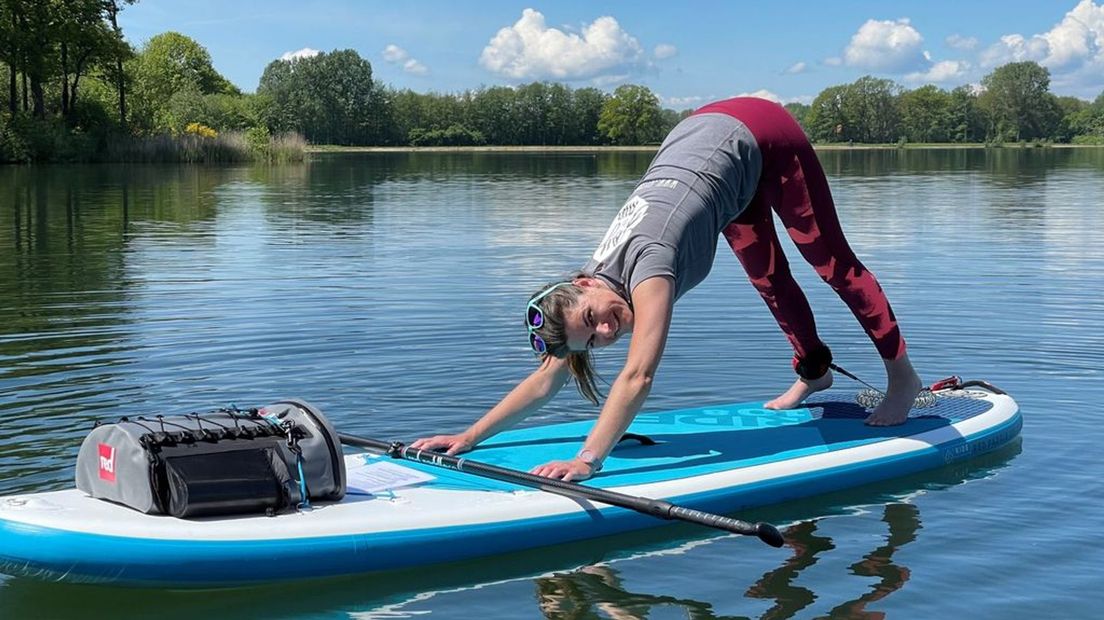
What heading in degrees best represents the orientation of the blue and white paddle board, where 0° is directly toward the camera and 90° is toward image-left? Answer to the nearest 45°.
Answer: approximately 45°
